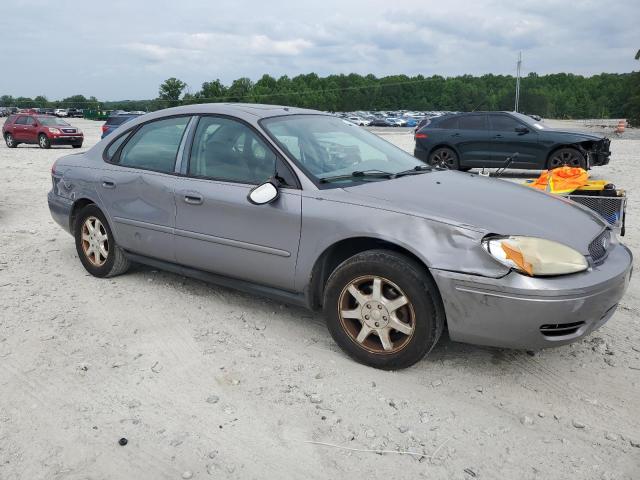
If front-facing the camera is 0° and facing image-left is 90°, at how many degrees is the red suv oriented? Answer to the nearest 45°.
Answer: approximately 315°

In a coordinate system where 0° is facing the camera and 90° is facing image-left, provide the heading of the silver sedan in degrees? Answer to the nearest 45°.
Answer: approximately 315°

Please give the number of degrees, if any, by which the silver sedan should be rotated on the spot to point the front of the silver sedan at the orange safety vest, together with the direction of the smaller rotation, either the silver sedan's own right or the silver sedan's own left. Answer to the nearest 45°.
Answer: approximately 90° to the silver sedan's own left

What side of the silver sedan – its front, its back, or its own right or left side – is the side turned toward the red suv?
back
